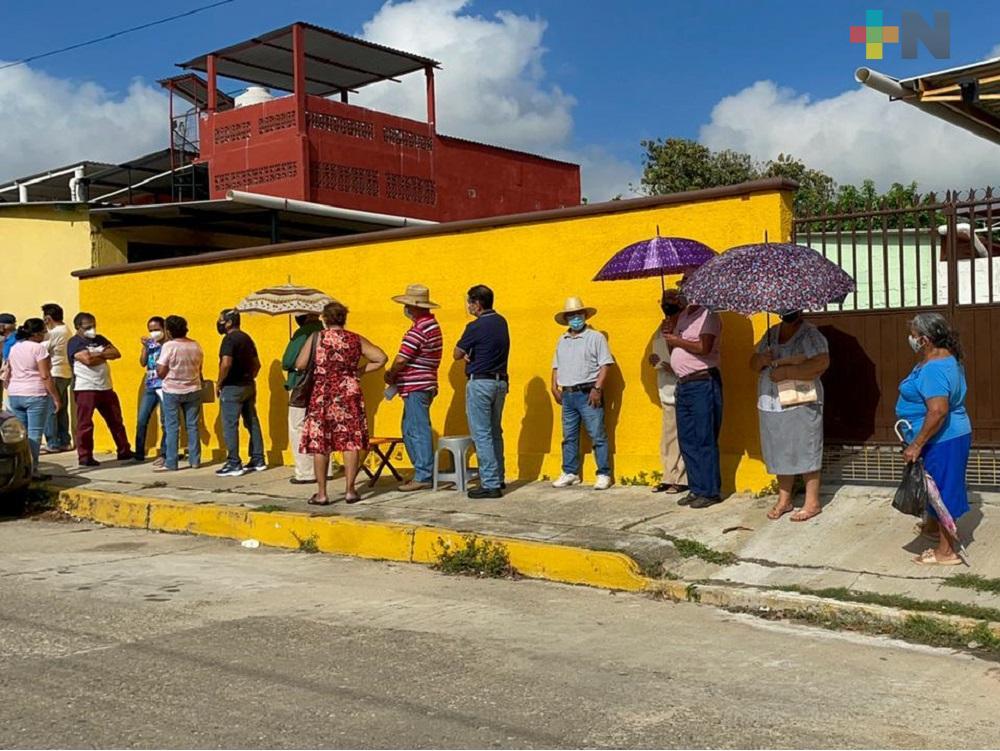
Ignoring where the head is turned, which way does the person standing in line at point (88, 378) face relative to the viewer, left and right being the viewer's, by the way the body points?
facing the viewer and to the right of the viewer

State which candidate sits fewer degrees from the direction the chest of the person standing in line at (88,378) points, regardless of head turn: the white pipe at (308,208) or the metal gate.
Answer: the metal gate

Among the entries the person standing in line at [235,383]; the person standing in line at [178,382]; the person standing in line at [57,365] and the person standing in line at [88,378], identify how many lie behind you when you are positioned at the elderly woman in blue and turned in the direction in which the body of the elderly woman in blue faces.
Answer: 0

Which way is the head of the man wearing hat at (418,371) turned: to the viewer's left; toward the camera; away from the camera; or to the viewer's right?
to the viewer's left

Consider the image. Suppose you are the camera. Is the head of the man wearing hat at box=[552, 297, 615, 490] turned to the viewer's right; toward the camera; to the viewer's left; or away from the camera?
toward the camera

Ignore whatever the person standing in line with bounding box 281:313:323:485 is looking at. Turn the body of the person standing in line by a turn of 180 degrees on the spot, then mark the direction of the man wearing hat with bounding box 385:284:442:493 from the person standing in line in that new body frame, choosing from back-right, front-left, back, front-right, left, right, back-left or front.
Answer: front-right

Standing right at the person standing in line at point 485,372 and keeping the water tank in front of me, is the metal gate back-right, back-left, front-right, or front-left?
back-right

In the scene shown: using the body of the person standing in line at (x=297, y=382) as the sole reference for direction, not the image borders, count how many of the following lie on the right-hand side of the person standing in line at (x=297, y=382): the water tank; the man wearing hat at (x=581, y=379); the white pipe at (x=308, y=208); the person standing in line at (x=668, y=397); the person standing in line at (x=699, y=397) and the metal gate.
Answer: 2

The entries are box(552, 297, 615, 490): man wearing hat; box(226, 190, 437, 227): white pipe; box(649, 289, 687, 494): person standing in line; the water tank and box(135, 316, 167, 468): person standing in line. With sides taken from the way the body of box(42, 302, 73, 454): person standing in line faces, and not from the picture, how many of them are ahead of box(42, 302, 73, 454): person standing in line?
0

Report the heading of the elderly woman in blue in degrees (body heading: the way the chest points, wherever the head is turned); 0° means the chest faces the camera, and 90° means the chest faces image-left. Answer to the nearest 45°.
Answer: approximately 90°

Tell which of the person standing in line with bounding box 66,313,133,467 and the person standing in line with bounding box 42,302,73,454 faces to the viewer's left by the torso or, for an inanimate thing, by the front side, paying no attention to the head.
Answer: the person standing in line with bounding box 42,302,73,454

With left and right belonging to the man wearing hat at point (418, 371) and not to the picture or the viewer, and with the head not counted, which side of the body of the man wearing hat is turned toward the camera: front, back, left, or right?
left

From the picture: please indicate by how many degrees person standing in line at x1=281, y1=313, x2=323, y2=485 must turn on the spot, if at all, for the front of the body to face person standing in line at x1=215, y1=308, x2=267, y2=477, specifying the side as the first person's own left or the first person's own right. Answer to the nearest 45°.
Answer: approximately 45° to the first person's own right

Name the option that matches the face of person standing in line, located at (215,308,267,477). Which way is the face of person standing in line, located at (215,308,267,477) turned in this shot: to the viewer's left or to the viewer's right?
to the viewer's left

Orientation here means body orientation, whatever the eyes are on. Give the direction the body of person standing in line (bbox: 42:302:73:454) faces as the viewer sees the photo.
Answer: to the viewer's left

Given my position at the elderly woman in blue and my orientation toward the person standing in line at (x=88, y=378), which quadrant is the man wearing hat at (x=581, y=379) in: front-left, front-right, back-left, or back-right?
front-right
